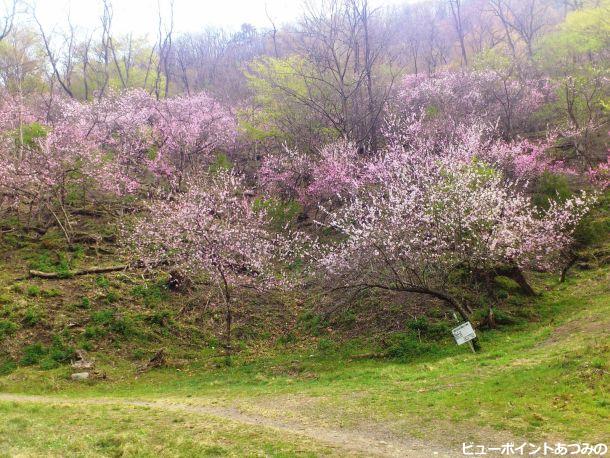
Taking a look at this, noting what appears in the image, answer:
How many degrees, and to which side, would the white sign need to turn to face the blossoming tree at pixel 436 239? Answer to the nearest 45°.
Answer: approximately 180°

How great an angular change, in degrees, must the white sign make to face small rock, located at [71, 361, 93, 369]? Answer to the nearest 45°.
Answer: approximately 90° to its right

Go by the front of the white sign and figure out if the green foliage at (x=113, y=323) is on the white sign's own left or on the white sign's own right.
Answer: on the white sign's own right

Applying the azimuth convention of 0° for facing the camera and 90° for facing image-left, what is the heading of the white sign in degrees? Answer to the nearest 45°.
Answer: approximately 0°

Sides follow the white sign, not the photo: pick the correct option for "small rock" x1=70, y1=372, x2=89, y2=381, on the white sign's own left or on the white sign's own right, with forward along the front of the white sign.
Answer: on the white sign's own right
